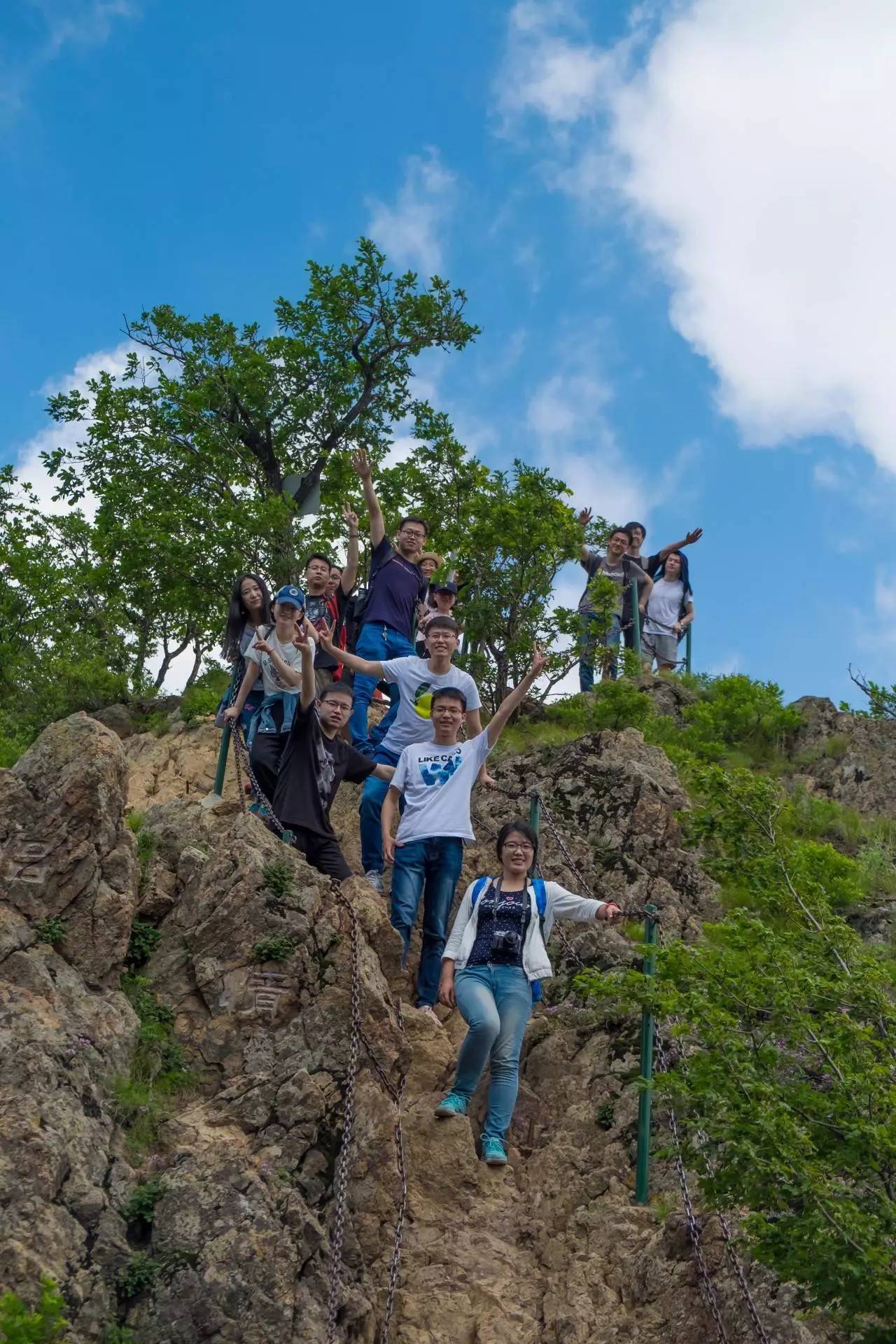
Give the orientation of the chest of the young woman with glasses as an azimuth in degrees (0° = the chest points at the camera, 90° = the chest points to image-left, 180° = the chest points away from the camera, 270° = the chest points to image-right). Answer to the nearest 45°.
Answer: approximately 0°

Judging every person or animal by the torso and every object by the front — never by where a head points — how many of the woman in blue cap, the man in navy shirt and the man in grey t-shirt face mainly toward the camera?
3

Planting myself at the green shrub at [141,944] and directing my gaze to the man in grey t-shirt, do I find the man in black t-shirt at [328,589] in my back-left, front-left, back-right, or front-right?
front-left

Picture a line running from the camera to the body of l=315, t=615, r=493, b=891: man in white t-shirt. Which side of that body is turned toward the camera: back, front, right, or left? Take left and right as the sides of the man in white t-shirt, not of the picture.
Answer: front

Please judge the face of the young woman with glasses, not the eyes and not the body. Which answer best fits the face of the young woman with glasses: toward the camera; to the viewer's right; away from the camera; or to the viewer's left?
toward the camera

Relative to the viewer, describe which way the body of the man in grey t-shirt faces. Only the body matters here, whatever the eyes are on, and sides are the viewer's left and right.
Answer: facing the viewer

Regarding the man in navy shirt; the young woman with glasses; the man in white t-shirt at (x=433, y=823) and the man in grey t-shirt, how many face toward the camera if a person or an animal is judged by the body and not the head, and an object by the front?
4

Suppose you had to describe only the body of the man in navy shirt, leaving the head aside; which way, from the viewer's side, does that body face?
toward the camera

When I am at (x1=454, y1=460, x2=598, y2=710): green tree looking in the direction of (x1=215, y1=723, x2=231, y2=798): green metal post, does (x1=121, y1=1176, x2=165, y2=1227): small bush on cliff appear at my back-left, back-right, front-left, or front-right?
front-left

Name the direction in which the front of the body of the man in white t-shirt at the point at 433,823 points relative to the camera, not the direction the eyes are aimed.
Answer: toward the camera

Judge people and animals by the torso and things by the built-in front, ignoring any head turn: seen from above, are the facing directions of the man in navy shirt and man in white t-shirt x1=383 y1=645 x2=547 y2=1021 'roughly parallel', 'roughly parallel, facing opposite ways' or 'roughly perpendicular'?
roughly parallel

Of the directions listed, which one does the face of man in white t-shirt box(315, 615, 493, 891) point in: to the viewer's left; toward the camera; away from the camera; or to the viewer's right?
toward the camera
